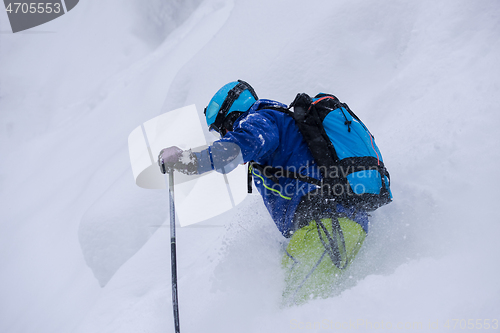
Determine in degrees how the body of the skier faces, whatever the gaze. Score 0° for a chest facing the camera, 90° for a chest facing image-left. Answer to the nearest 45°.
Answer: approximately 90°
